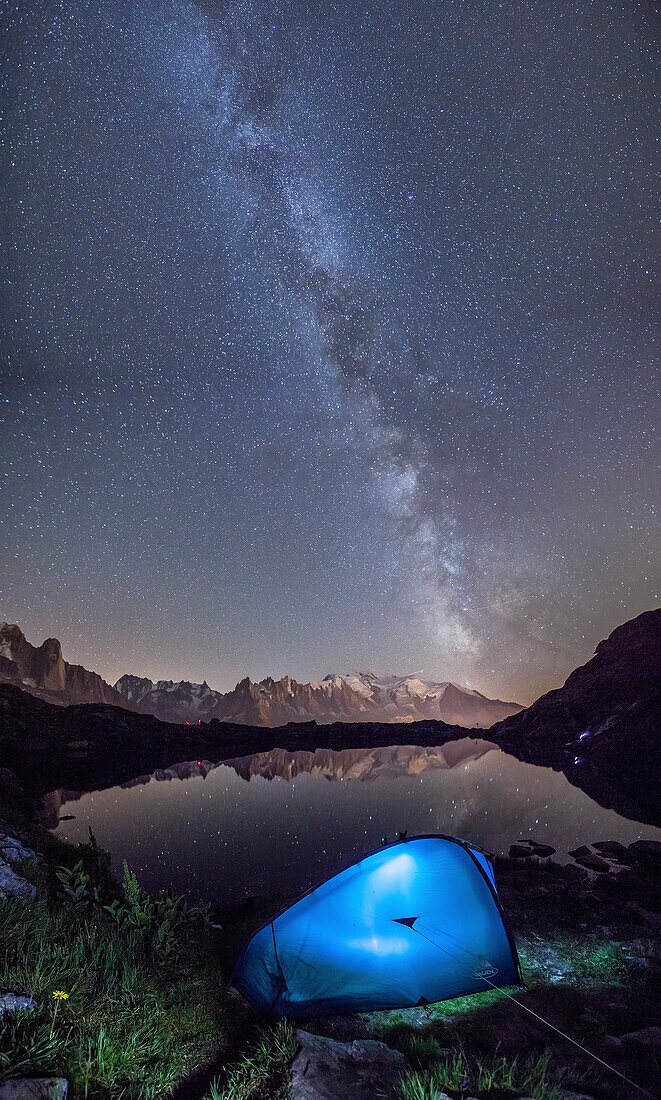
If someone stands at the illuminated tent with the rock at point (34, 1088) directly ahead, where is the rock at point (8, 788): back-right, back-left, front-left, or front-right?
back-right

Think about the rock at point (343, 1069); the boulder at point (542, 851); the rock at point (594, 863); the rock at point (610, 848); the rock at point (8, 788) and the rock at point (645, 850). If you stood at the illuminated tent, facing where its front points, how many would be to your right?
1

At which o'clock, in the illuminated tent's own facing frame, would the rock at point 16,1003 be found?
The rock is roughly at 4 o'clock from the illuminated tent.

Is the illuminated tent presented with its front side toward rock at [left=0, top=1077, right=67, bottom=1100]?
no

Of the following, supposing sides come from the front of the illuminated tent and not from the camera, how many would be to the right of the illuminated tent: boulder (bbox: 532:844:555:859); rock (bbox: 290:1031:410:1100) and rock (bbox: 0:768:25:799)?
1

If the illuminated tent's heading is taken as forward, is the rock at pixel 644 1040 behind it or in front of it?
in front

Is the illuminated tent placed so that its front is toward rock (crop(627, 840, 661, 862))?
no

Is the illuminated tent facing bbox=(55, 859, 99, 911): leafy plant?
no

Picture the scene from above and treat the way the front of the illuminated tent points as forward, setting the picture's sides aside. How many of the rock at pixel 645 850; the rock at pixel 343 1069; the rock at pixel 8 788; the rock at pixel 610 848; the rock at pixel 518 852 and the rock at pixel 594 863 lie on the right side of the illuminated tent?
1

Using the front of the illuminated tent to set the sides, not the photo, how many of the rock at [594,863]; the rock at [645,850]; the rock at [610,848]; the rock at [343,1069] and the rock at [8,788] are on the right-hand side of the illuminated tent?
1
